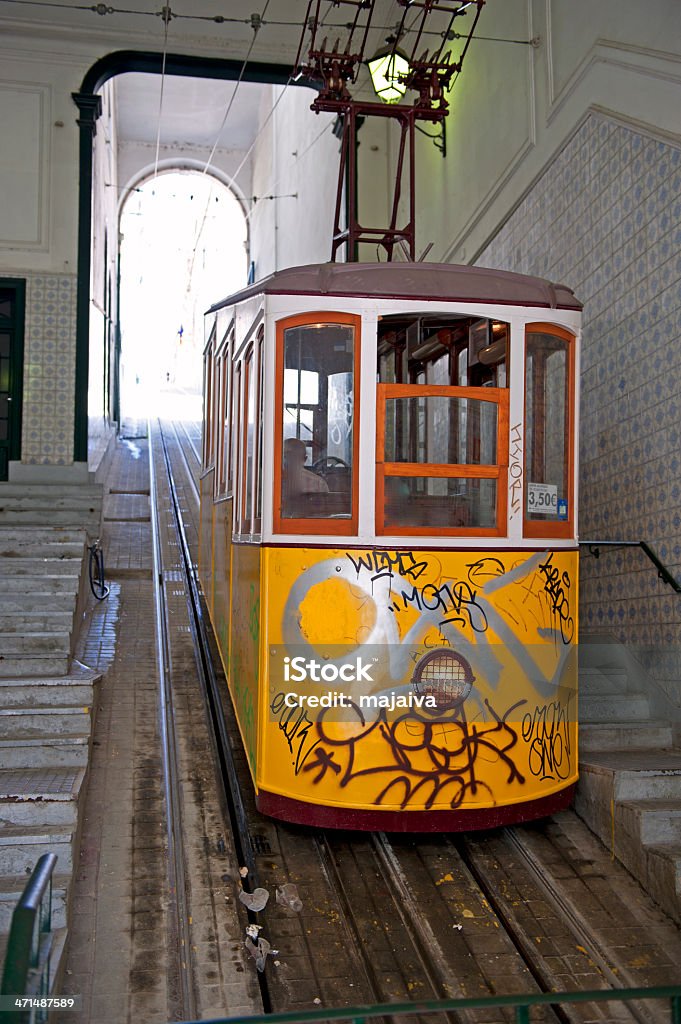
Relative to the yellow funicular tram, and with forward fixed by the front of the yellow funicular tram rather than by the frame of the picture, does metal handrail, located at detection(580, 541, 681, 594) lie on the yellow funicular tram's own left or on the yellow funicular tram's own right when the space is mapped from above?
on the yellow funicular tram's own left

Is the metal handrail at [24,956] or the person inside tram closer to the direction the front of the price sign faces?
the metal handrail

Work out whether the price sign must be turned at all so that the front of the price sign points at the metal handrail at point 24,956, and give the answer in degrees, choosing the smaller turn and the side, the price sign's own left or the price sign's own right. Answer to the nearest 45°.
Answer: approximately 45° to the price sign's own right

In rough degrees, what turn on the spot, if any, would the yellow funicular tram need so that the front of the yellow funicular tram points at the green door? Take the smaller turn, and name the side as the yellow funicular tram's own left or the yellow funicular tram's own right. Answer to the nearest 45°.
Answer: approximately 135° to the yellow funicular tram's own right

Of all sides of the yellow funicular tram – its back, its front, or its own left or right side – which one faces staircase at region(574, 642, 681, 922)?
left

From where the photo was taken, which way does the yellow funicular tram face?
toward the camera

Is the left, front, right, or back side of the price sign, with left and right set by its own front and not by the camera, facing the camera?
front

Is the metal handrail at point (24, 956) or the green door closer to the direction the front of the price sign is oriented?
the metal handrail

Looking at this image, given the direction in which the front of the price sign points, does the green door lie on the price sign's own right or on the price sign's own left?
on the price sign's own right

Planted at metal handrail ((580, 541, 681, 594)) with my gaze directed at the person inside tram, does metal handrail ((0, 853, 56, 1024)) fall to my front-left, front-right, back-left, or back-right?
front-left

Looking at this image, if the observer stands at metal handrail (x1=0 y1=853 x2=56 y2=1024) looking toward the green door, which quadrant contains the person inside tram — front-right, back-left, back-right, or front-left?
front-right
